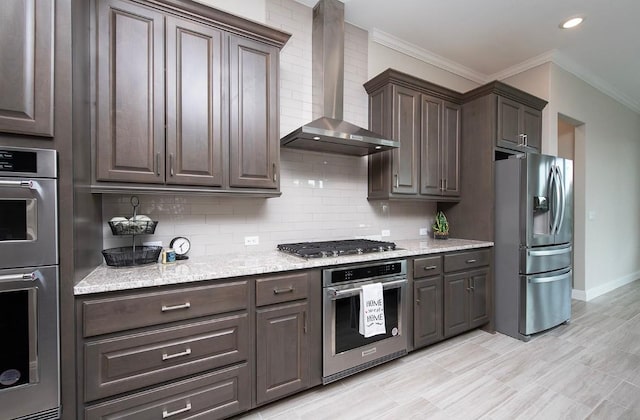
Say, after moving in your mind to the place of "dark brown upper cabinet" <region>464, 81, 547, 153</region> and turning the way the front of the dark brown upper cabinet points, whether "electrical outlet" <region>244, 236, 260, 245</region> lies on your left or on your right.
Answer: on your right

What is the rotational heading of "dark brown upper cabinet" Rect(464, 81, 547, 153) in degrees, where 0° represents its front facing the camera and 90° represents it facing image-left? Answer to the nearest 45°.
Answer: approximately 315°

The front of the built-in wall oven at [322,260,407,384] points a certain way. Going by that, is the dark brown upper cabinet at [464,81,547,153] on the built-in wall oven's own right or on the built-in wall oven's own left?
on the built-in wall oven's own left

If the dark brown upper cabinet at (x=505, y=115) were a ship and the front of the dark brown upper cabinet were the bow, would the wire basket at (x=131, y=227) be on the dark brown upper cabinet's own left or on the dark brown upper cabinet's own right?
on the dark brown upper cabinet's own right

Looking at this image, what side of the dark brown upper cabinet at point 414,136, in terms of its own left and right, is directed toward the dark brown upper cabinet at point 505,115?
left

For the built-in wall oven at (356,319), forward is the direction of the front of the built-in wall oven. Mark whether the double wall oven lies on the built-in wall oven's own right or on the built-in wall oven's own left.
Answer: on the built-in wall oven's own right

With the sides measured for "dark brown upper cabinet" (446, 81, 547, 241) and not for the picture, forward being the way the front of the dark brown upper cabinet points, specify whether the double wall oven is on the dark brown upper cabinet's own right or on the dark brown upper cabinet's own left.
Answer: on the dark brown upper cabinet's own right
